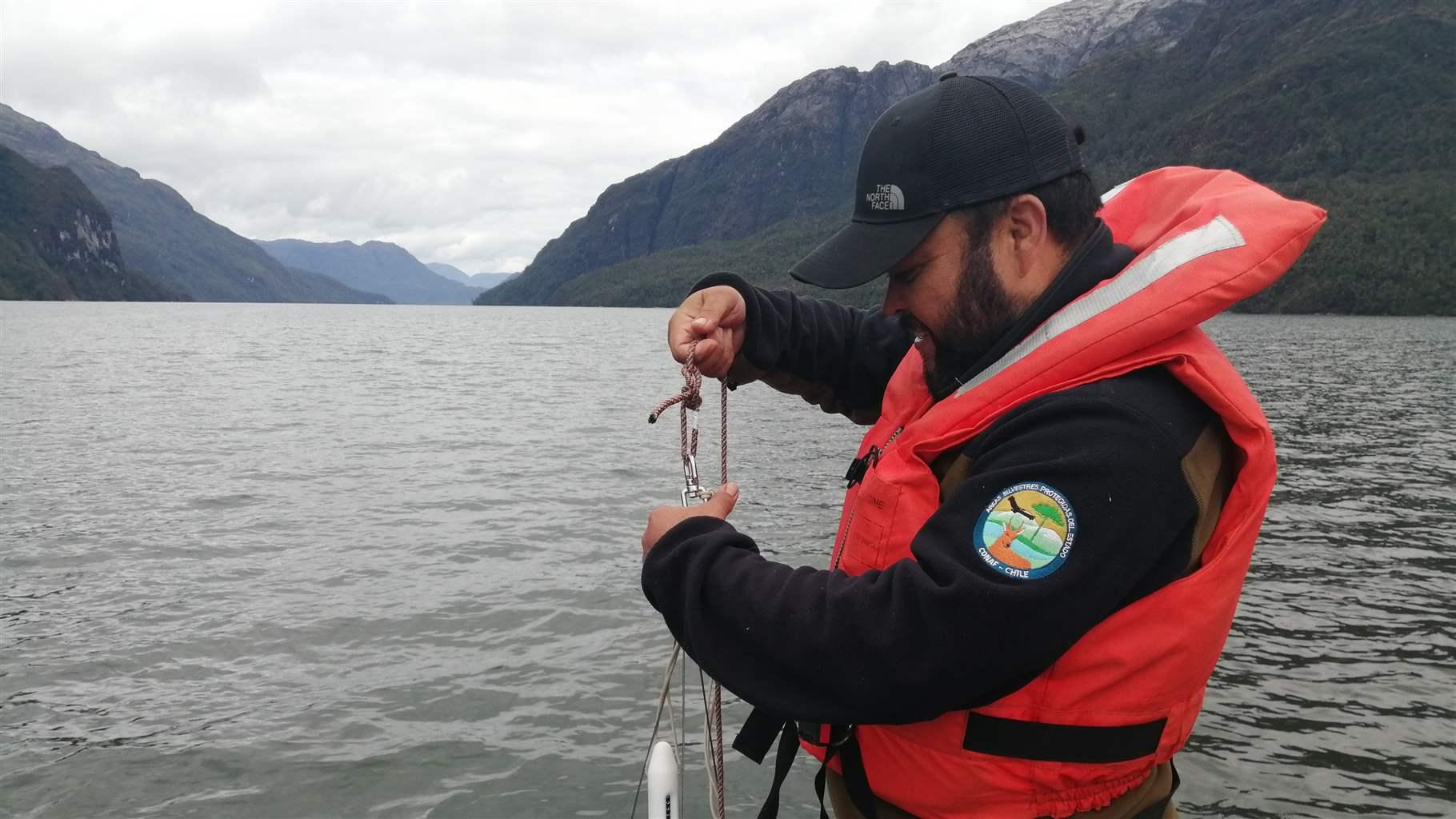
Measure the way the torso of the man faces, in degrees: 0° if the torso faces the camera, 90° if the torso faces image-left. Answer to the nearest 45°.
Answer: approximately 90°

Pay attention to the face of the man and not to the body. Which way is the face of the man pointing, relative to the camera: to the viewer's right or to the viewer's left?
to the viewer's left
